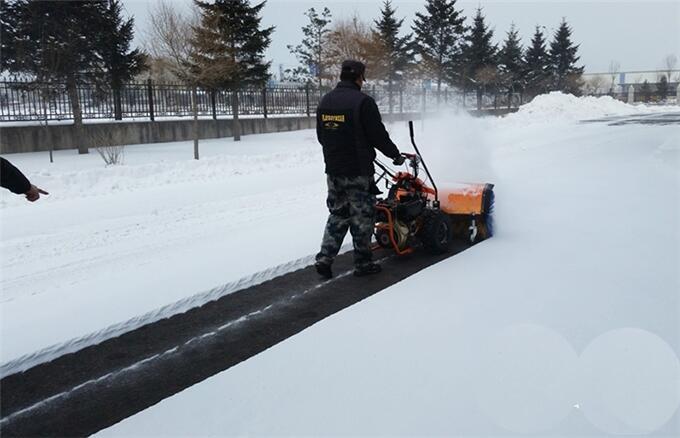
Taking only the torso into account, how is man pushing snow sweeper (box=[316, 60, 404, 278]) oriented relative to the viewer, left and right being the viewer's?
facing away from the viewer and to the right of the viewer

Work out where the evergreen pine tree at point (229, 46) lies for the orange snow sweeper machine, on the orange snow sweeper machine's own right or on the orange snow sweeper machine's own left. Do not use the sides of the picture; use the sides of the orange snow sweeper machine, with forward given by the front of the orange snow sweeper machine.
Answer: on the orange snow sweeper machine's own left

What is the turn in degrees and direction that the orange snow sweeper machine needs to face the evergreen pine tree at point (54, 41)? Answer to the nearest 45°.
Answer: approximately 90° to its left

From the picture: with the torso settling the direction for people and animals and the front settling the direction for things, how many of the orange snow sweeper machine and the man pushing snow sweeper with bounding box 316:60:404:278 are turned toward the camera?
0

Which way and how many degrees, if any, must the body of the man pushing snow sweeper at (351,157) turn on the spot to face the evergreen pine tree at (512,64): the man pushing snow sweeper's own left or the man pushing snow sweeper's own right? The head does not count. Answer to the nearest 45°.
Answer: approximately 45° to the man pushing snow sweeper's own left

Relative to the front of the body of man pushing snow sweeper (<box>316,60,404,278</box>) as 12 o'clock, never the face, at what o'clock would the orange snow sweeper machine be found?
The orange snow sweeper machine is roughly at 12 o'clock from the man pushing snow sweeper.

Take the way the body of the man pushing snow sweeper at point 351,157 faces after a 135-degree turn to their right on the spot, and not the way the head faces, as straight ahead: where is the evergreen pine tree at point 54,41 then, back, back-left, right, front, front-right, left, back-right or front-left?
back-right

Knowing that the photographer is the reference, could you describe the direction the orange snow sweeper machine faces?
facing away from the viewer and to the right of the viewer

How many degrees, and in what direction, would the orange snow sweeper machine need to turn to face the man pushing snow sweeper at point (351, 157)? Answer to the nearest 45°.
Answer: approximately 180°

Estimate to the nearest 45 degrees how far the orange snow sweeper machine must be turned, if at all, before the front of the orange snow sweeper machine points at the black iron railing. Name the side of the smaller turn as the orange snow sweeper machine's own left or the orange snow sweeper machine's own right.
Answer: approximately 90° to the orange snow sweeper machine's own left

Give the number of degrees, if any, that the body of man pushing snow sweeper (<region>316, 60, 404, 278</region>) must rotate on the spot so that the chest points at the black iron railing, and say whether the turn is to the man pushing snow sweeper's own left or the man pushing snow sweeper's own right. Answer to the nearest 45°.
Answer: approximately 90° to the man pushing snow sweeper's own left
